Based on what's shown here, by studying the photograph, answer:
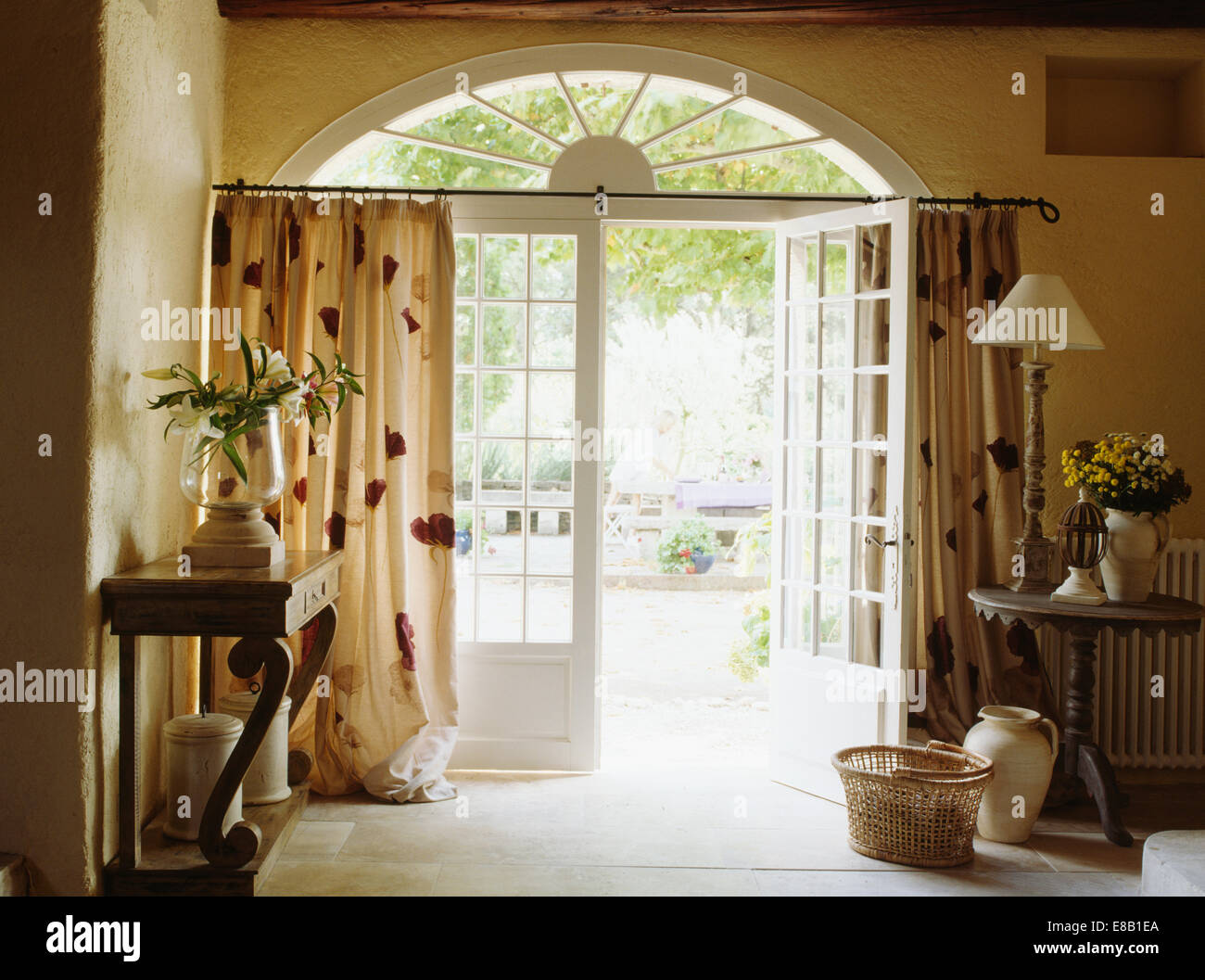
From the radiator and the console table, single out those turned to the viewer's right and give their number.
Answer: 1

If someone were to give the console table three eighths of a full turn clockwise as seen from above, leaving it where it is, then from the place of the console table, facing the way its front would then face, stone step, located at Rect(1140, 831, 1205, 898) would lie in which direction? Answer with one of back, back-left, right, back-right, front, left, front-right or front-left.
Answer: left

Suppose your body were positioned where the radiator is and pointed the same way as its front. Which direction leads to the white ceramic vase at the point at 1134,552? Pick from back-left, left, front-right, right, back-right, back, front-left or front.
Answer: front

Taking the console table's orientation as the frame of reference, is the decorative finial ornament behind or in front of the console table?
in front

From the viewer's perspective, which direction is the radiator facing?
toward the camera

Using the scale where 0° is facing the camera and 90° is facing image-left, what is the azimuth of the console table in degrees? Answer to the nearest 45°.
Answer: approximately 270°

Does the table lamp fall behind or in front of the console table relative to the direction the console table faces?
in front

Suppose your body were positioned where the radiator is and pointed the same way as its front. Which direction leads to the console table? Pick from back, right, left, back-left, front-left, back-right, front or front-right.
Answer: front-right

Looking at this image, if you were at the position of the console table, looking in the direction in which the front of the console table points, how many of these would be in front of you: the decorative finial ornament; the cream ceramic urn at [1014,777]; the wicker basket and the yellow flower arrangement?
4

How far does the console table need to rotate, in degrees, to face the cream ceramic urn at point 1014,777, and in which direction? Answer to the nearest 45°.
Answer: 0° — it already faces it
